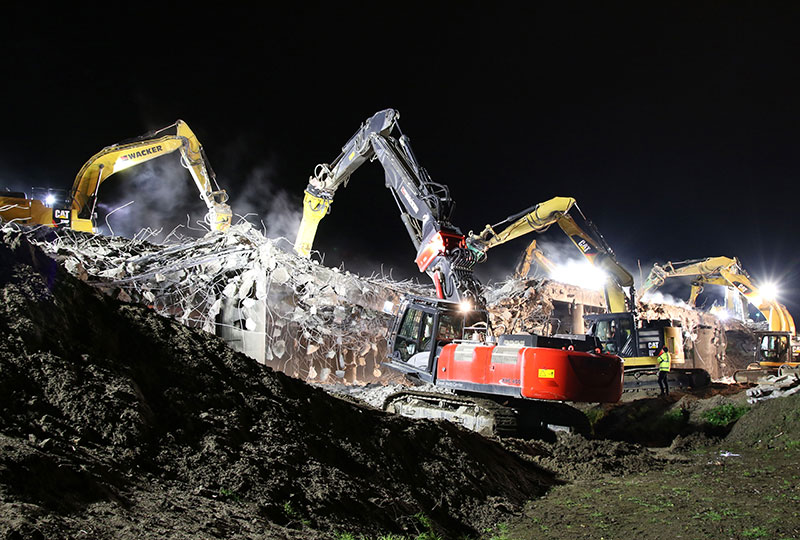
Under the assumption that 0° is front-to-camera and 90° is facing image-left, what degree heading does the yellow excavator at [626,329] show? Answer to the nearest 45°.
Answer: approximately 90°

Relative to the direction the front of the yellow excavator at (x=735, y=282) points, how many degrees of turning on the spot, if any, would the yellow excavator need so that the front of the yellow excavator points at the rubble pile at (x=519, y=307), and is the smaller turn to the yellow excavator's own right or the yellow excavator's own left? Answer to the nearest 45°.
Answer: approximately 45° to the yellow excavator's own left

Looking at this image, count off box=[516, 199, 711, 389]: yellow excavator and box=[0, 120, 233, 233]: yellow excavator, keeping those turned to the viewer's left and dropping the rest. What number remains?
1

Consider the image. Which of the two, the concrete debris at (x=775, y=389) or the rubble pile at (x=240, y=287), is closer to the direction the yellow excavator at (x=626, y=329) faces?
the rubble pile

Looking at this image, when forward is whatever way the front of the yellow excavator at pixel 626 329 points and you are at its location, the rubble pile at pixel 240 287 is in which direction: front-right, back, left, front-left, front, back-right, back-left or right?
front-left

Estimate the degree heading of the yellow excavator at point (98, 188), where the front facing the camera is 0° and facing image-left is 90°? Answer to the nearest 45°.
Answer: approximately 270°

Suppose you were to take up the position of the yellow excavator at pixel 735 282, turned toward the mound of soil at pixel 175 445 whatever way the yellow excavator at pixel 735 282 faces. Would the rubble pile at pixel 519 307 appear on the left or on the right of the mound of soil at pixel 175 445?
right

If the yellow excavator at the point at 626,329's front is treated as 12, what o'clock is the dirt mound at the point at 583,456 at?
The dirt mound is roughly at 9 o'clock from the yellow excavator.

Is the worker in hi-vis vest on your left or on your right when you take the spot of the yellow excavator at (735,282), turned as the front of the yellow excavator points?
on your left

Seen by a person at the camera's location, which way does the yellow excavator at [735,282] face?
facing to the left of the viewer

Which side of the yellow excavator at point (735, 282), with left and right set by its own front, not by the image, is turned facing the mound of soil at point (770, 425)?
left

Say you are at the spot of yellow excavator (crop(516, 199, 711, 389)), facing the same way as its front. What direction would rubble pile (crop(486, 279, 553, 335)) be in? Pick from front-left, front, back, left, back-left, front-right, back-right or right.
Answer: front-right

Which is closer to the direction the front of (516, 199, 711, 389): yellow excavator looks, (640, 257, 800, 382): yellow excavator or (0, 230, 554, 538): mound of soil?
the mound of soil
